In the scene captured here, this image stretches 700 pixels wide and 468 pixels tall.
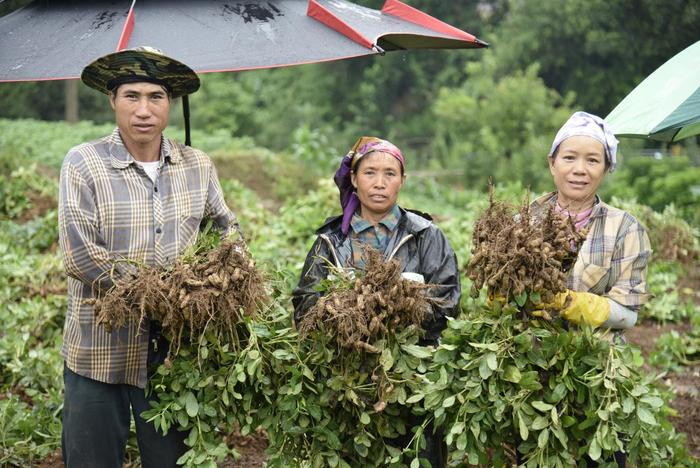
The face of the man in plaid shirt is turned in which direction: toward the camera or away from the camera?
toward the camera

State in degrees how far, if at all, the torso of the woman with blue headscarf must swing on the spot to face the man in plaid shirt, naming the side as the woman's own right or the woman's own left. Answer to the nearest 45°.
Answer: approximately 45° to the woman's own right

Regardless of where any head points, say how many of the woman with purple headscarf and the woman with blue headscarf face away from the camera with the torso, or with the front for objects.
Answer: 0

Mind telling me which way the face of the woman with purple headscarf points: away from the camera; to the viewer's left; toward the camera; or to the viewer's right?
toward the camera

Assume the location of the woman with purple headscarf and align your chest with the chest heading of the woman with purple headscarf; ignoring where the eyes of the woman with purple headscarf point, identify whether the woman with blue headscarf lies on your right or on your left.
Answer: on your left

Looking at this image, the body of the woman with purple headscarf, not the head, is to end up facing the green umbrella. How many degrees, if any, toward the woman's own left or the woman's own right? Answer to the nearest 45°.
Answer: approximately 90° to the woman's own left

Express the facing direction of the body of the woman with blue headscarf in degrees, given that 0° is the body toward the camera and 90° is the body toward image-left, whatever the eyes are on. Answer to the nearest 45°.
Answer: approximately 45°

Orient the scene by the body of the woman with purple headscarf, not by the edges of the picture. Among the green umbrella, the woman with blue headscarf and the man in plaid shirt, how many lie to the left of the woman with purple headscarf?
2

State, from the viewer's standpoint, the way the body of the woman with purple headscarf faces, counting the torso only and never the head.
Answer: toward the camera

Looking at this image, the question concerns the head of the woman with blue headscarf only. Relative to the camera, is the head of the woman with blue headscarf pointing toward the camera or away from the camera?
toward the camera

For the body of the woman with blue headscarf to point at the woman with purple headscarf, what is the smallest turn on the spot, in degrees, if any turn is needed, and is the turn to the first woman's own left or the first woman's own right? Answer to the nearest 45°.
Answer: approximately 45° to the first woman's own right

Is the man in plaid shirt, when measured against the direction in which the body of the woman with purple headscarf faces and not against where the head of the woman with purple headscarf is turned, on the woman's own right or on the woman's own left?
on the woman's own right
